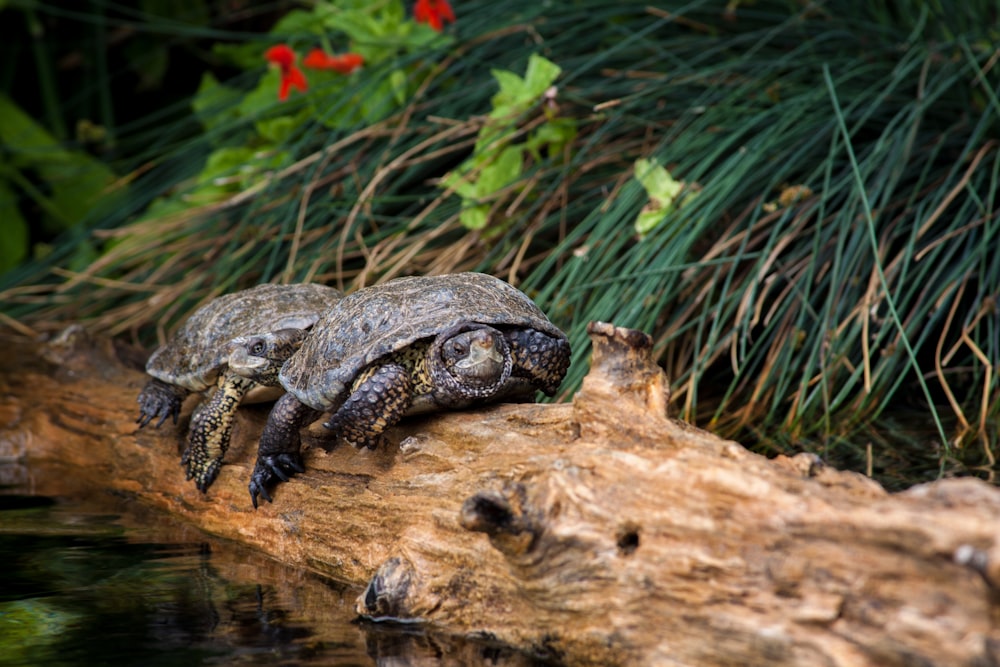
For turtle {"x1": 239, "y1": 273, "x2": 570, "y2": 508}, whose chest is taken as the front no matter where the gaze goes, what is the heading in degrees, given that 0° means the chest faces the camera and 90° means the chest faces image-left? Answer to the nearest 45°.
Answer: approximately 315°

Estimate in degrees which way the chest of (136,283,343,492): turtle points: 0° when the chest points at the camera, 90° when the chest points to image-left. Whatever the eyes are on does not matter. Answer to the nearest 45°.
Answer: approximately 315°

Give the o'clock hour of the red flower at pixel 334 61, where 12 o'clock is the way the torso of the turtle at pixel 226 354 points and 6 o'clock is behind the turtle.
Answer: The red flower is roughly at 8 o'clock from the turtle.

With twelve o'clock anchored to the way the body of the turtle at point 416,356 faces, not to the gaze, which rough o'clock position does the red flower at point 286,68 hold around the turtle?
The red flower is roughly at 7 o'clock from the turtle.

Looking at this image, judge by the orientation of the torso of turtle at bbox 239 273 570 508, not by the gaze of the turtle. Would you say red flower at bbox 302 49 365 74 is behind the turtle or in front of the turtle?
behind

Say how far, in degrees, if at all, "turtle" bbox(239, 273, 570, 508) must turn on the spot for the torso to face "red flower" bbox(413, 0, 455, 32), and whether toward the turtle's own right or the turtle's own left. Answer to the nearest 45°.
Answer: approximately 135° to the turtle's own left
